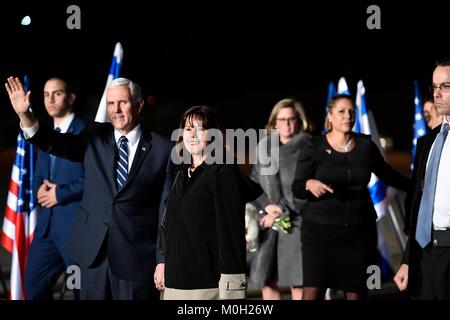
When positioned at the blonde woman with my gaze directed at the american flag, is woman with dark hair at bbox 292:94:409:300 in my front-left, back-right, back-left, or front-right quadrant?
back-left

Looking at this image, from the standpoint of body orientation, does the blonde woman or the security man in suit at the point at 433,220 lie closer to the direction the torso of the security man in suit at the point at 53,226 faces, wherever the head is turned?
the security man in suit

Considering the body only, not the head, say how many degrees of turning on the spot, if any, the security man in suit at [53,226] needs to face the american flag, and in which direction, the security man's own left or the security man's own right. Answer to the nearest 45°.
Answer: approximately 135° to the security man's own right

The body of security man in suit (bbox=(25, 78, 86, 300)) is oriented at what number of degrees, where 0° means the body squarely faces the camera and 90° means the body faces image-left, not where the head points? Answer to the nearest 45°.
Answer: approximately 45°

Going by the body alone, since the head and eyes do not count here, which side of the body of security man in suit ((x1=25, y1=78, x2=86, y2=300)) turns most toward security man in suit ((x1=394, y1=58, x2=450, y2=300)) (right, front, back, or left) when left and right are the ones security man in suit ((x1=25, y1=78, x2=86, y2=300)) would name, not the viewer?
left

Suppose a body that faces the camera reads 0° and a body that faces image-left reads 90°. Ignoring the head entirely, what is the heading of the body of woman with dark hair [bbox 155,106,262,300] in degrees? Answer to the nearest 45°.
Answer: approximately 45°

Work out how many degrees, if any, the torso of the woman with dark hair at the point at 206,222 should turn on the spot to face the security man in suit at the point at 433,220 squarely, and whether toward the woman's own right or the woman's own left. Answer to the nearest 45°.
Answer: approximately 135° to the woman's own left

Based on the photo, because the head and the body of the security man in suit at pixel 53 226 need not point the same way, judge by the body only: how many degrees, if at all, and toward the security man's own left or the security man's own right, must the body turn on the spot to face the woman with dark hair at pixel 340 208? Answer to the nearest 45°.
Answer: approximately 135° to the security man's own left
